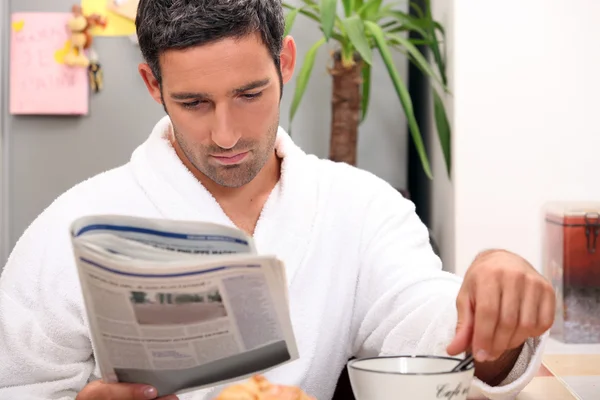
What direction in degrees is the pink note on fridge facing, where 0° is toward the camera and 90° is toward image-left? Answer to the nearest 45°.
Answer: approximately 0°

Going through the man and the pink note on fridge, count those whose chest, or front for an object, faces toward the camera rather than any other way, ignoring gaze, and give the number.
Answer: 2

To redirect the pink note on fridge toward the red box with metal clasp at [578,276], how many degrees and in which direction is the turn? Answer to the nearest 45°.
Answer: approximately 45° to its left

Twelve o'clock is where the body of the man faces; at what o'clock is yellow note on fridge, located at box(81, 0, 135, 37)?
The yellow note on fridge is roughly at 5 o'clock from the man.

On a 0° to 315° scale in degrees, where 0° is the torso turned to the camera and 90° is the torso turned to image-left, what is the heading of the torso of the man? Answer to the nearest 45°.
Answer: approximately 0°
